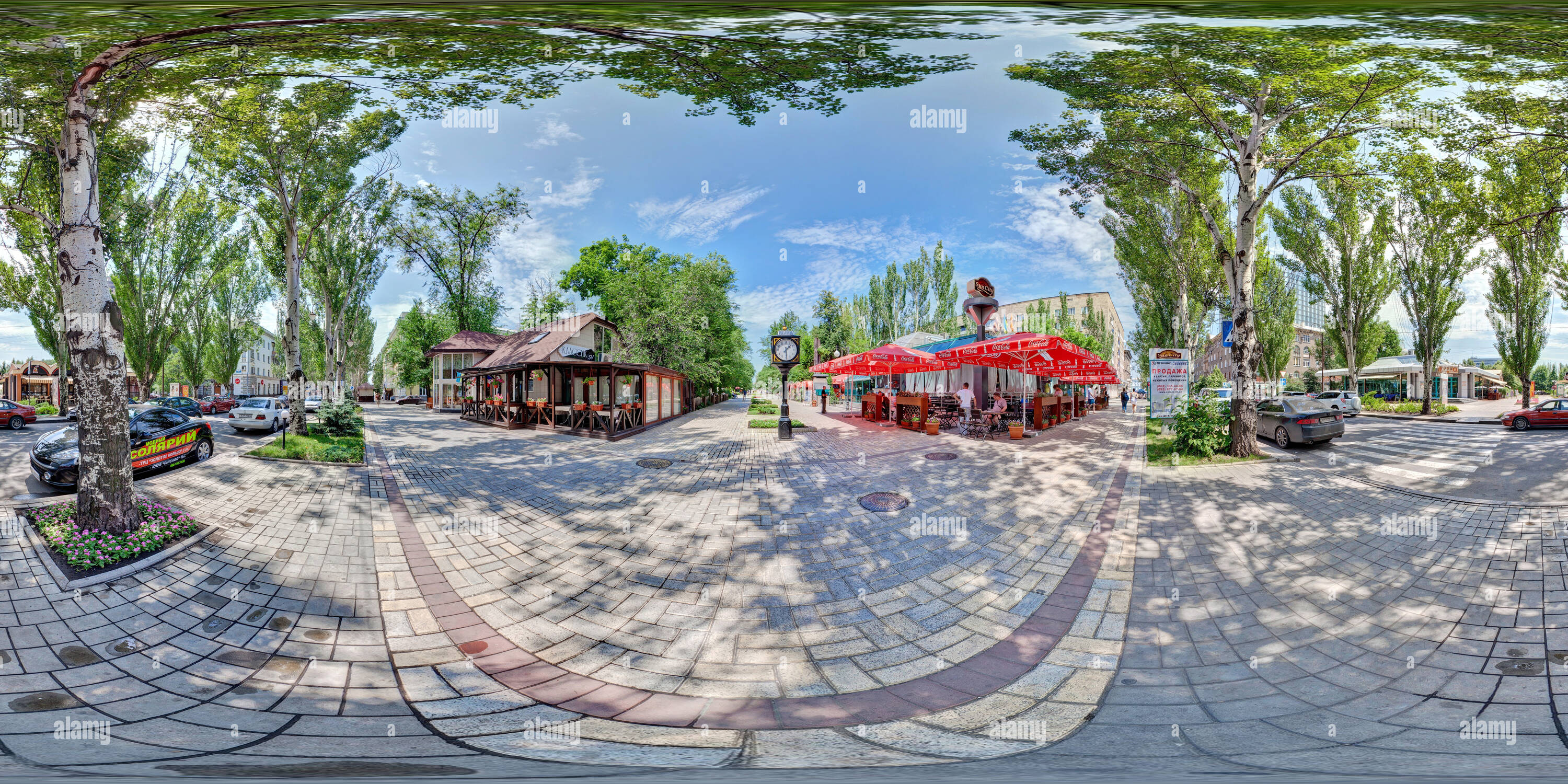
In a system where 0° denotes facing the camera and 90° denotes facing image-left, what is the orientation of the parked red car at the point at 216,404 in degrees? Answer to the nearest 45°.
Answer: approximately 45°

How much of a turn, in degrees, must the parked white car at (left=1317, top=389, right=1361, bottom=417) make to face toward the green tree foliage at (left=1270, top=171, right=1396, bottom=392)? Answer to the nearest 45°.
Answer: approximately 45° to its right

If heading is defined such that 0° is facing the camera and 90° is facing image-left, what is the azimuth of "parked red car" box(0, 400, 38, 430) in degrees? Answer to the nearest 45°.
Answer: approximately 90°

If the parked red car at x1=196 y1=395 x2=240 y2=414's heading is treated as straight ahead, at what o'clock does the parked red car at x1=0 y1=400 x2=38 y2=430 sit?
the parked red car at x1=0 y1=400 x2=38 y2=430 is roughly at 11 o'clock from the parked red car at x1=196 y1=395 x2=240 y2=414.

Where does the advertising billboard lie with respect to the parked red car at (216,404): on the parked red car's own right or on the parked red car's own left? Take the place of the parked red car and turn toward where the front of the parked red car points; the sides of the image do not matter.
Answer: on the parked red car's own left
